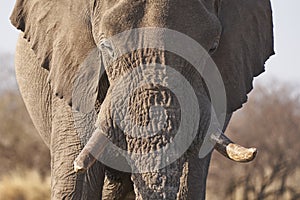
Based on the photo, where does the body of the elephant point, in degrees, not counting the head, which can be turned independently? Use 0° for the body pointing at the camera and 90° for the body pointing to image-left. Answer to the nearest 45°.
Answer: approximately 0°
